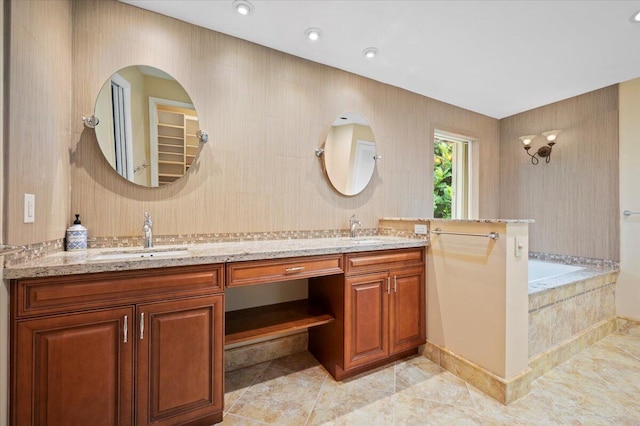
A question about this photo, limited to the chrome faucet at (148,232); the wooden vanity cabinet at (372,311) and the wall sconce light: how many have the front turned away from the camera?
0

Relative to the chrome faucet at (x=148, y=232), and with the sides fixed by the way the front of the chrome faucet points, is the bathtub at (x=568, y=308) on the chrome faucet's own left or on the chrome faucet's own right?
on the chrome faucet's own left

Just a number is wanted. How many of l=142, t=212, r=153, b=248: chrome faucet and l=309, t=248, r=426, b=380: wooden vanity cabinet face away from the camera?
0

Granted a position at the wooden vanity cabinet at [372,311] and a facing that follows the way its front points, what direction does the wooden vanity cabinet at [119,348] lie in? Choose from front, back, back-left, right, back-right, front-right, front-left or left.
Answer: right

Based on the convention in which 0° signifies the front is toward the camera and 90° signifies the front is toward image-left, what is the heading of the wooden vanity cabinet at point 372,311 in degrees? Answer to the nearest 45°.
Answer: approximately 315°

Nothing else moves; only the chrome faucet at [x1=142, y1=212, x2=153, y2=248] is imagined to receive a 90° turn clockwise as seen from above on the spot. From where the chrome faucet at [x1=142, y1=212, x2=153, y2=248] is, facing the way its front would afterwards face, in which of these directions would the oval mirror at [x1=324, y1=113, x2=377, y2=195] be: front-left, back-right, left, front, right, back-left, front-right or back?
back

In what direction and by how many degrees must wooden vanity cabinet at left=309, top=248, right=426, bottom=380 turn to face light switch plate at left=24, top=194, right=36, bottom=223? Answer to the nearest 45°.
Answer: approximately 90° to its right

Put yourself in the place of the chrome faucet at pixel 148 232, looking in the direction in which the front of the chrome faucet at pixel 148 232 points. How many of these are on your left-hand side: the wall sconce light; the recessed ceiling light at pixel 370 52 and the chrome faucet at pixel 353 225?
3

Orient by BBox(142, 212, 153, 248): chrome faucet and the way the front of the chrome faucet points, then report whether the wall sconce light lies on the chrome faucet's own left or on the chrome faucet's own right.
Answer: on the chrome faucet's own left

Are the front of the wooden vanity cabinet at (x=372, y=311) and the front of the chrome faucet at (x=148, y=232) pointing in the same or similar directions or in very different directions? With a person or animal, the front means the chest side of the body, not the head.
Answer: same or similar directions

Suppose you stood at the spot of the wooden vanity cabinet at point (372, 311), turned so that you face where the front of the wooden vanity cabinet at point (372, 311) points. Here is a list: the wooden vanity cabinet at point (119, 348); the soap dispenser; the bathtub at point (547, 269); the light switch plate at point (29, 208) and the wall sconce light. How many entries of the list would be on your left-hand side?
2

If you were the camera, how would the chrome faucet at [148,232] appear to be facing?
facing the viewer

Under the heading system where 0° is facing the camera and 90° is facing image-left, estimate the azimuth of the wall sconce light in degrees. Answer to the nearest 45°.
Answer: approximately 45°

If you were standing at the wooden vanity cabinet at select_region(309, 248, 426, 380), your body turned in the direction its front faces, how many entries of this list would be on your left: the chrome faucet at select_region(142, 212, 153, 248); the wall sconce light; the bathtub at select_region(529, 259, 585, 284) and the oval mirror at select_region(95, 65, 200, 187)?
2

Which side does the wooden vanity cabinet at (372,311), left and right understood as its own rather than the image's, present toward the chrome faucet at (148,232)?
right
